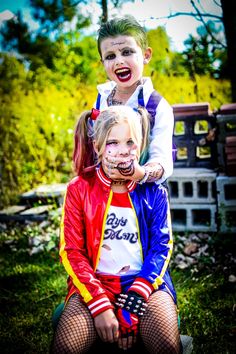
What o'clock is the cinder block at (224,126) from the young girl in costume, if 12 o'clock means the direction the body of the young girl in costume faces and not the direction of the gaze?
The cinder block is roughly at 7 o'clock from the young girl in costume.

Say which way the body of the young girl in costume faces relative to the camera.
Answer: toward the camera

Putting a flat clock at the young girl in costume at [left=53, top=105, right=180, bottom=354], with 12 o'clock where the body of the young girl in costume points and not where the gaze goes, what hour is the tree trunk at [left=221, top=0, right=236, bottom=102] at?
The tree trunk is roughly at 7 o'clock from the young girl in costume.

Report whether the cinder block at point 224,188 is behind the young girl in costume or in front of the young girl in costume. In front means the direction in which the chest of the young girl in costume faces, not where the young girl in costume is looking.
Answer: behind
